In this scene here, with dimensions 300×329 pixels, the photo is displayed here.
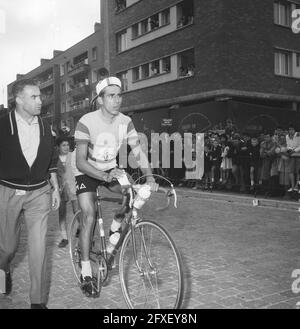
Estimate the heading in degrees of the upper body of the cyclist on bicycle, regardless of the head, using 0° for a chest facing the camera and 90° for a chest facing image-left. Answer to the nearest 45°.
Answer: approximately 315°

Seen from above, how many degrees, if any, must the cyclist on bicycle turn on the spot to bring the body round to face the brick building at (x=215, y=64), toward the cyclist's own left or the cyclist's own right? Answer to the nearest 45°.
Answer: approximately 135° to the cyclist's own left

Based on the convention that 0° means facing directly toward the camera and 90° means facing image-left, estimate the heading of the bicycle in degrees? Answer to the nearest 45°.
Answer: approximately 315°

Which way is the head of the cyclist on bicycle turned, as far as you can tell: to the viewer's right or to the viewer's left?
to the viewer's right

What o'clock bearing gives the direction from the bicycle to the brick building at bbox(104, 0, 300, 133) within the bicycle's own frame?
The brick building is roughly at 8 o'clock from the bicycle.

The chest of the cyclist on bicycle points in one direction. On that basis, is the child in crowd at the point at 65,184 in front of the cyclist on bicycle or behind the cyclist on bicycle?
behind
